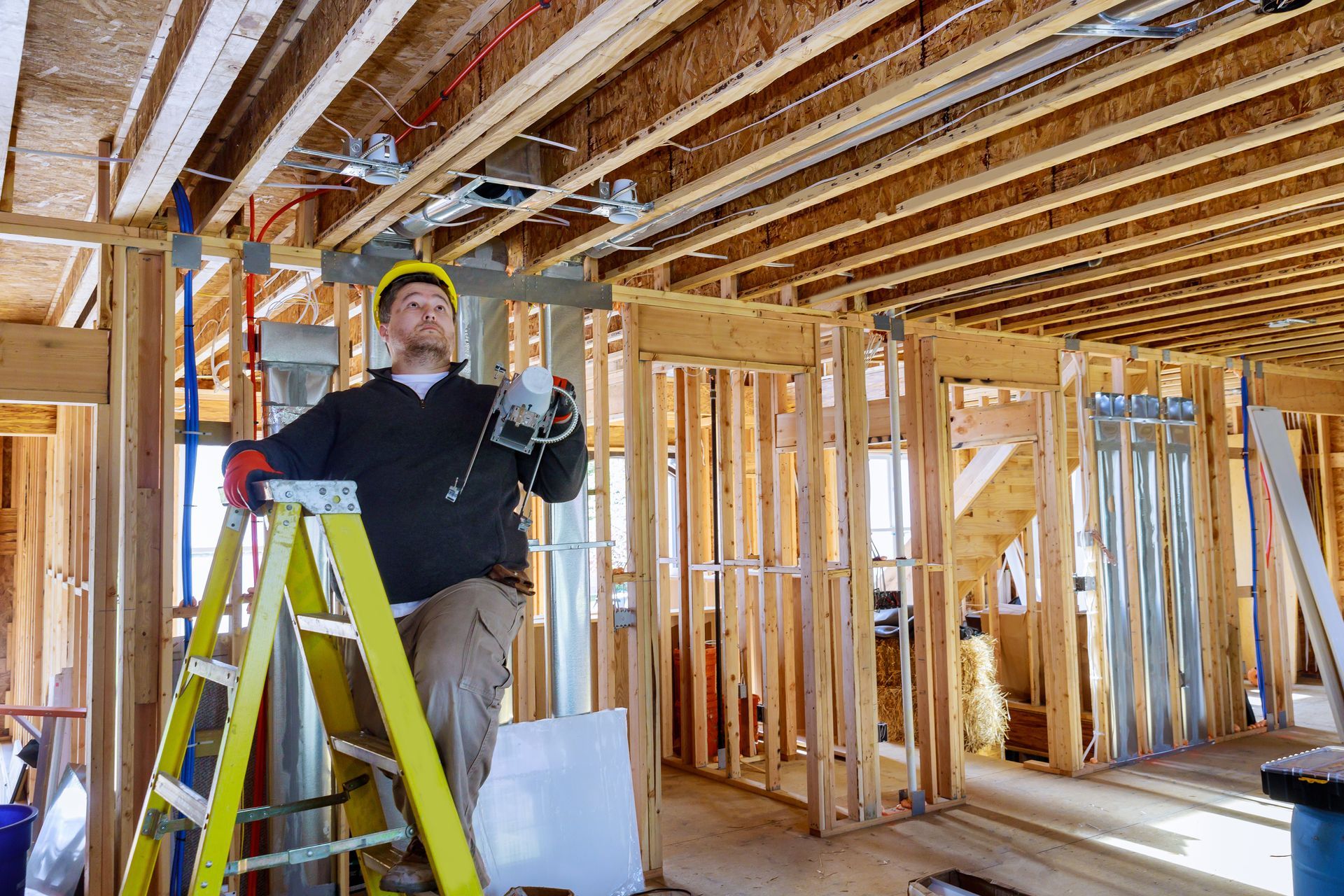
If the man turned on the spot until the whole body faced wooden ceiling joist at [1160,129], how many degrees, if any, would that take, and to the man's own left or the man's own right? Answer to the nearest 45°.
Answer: approximately 90° to the man's own left

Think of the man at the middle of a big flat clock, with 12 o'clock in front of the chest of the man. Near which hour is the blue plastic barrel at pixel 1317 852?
The blue plastic barrel is roughly at 9 o'clock from the man.

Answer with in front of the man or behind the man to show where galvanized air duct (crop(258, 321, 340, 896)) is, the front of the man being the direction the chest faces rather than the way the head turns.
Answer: behind

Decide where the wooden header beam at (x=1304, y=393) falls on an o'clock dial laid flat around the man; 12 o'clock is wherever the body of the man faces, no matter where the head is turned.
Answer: The wooden header beam is roughly at 8 o'clock from the man.

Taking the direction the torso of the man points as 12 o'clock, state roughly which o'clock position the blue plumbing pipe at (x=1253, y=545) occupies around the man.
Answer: The blue plumbing pipe is roughly at 8 o'clock from the man.

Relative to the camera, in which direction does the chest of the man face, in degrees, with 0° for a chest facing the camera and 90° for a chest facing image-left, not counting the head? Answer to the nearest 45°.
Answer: approximately 0°
